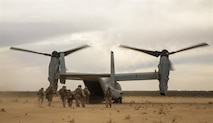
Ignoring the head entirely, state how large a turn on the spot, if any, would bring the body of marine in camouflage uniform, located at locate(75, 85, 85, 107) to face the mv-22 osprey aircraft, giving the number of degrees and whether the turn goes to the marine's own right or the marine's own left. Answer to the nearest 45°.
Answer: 0° — they already face it
